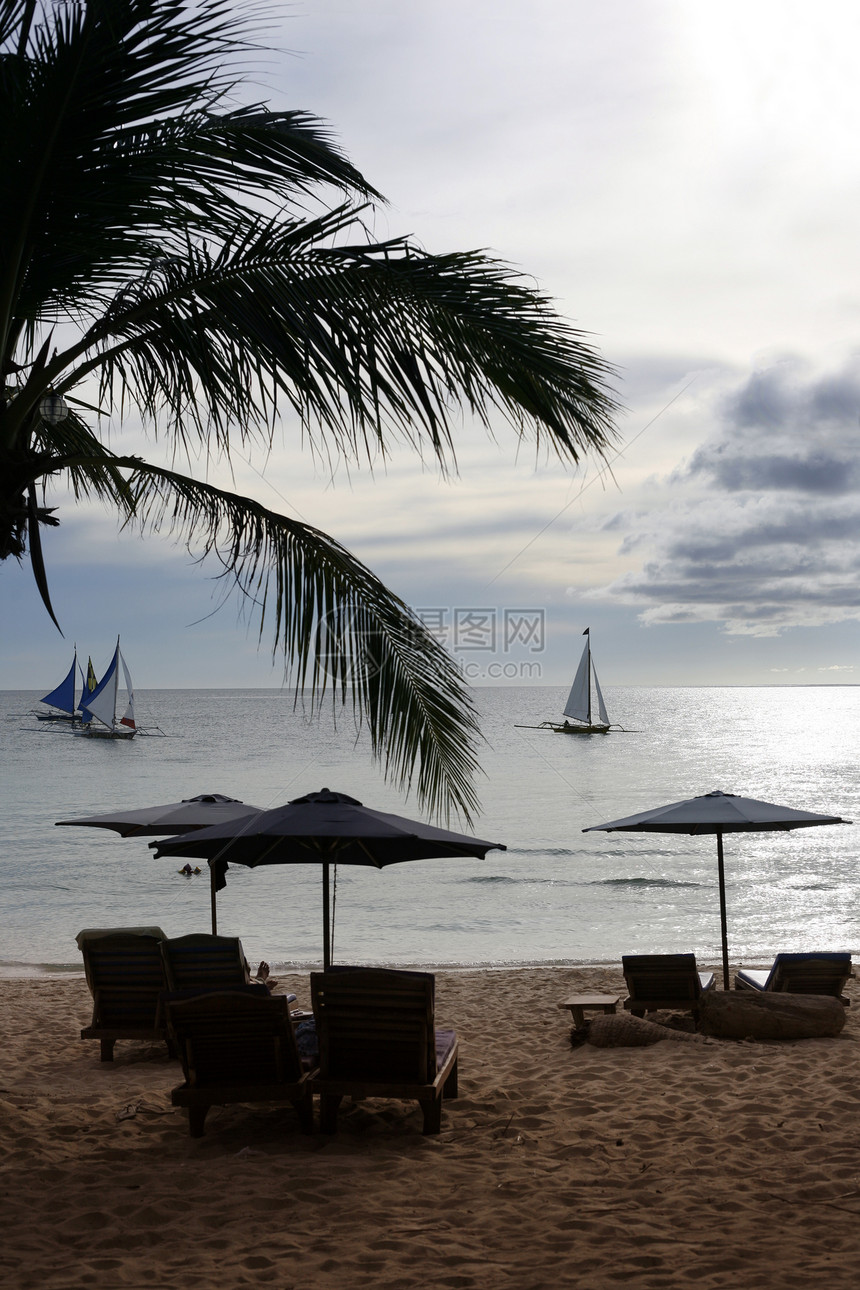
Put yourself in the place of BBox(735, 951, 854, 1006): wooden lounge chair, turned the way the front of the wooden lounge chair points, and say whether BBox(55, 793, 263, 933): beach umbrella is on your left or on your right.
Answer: on your left

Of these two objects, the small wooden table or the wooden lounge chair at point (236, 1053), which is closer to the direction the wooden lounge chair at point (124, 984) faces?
the small wooden table

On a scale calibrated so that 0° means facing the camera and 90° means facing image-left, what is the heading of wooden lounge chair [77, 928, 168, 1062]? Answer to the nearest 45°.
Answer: approximately 180°

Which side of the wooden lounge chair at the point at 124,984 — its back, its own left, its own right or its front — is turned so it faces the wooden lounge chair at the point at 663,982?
right

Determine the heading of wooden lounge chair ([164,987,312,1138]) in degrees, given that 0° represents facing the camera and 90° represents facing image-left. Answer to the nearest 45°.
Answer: approximately 180°

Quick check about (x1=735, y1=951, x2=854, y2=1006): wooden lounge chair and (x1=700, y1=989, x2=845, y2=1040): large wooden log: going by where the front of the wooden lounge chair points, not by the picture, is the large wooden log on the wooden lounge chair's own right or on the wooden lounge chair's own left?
on the wooden lounge chair's own left

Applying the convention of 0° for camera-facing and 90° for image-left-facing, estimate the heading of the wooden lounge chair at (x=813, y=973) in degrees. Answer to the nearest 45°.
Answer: approximately 135°

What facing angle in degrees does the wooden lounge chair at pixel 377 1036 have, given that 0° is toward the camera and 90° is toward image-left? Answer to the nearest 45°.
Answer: approximately 180°
